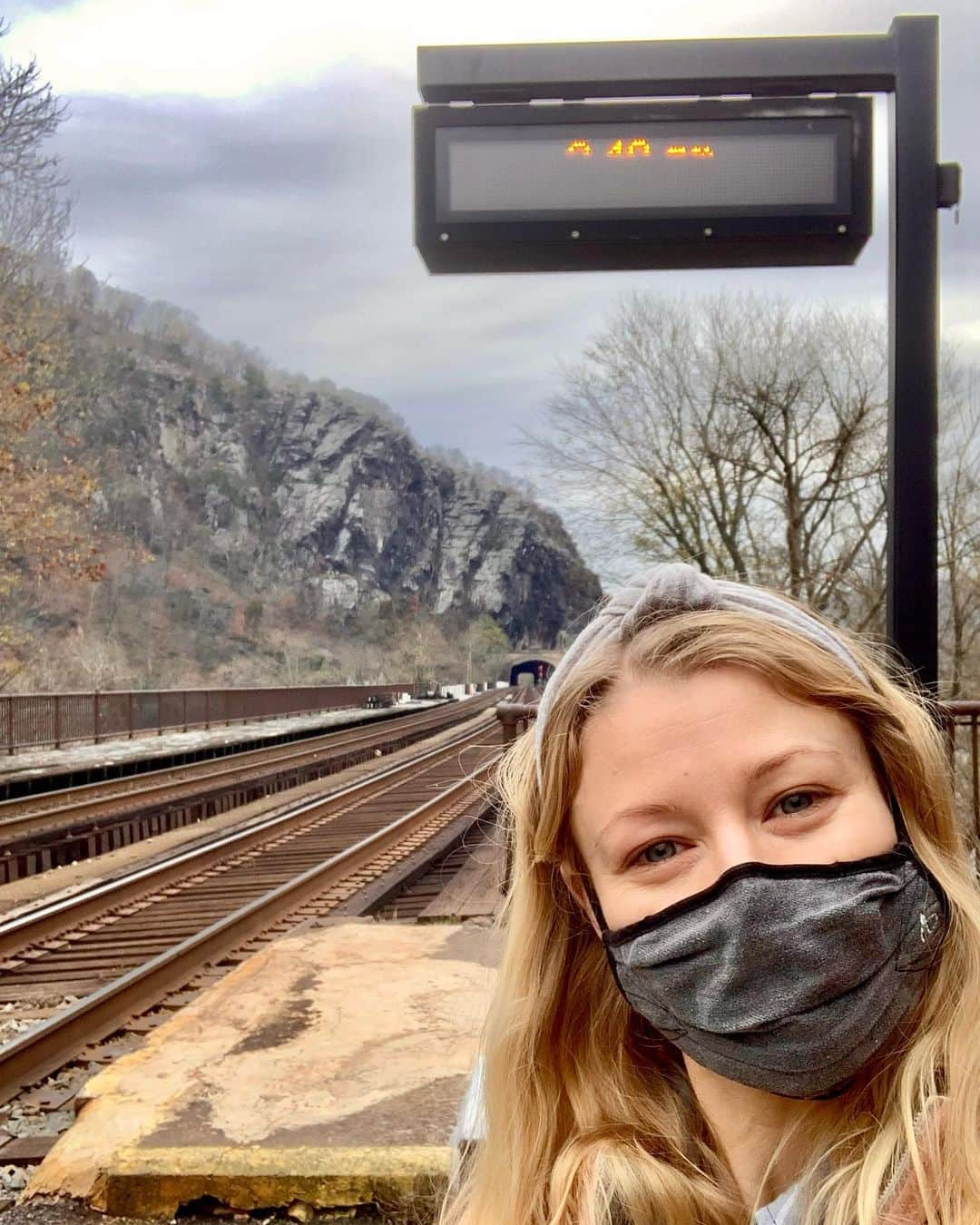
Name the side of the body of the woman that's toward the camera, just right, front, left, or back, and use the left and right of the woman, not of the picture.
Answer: front

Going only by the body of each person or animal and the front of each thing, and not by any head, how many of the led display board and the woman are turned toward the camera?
2

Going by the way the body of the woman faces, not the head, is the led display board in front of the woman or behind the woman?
behind

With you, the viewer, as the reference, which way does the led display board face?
facing the viewer

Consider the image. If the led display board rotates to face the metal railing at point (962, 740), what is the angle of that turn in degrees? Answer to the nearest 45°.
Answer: approximately 135° to its left

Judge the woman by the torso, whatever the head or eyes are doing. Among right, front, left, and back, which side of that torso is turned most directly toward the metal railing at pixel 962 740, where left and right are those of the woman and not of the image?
back

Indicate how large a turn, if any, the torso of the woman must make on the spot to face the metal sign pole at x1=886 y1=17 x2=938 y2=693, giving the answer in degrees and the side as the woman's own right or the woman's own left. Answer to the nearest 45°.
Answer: approximately 180°

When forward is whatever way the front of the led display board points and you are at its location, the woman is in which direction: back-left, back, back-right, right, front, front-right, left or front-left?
front
